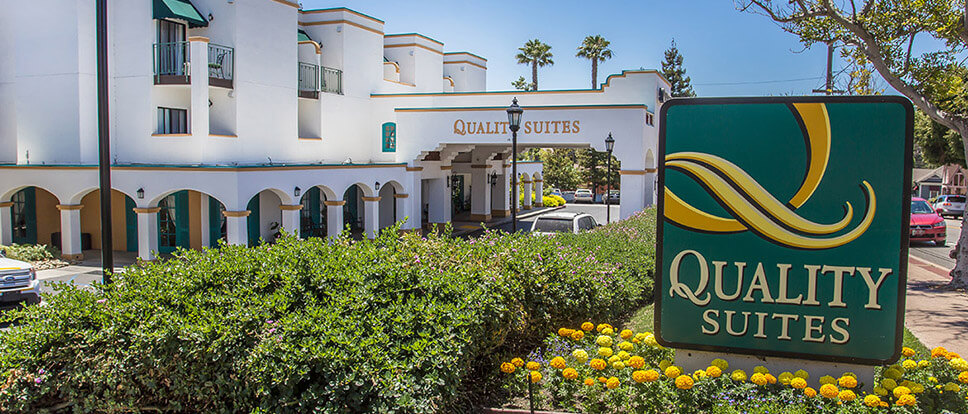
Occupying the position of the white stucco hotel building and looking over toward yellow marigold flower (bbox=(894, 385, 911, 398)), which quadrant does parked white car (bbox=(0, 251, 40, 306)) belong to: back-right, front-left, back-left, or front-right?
front-right

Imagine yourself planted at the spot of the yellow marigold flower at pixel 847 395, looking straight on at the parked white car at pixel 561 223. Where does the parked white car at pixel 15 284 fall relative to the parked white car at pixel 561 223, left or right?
left

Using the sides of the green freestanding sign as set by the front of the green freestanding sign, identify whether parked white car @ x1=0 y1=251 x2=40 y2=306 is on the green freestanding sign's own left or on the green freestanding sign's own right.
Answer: on the green freestanding sign's own right

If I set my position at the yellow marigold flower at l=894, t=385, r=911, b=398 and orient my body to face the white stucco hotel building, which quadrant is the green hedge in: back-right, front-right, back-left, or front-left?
front-left

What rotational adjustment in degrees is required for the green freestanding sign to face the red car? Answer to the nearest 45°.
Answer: approximately 180°

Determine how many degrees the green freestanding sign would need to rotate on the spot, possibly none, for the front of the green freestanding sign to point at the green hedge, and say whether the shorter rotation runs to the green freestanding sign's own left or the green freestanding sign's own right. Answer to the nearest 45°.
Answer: approximately 45° to the green freestanding sign's own right

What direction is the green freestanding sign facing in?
toward the camera

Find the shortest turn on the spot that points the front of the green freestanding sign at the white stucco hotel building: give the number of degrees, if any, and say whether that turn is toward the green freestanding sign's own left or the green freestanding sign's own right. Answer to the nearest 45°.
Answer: approximately 135° to the green freestanding sign's own right

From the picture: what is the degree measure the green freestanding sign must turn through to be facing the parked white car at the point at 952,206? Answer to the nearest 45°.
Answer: approximately 180°
